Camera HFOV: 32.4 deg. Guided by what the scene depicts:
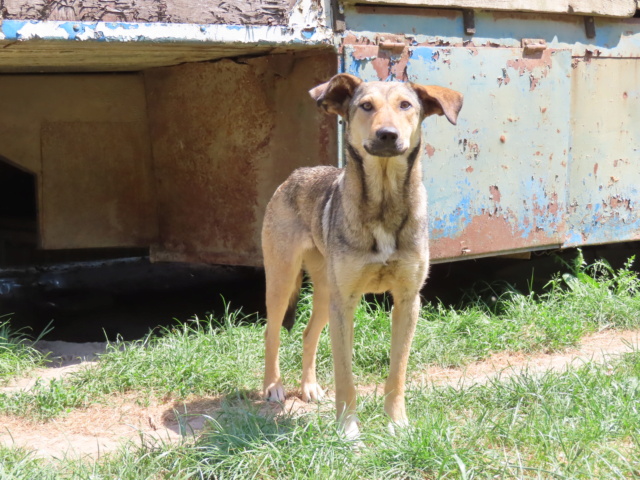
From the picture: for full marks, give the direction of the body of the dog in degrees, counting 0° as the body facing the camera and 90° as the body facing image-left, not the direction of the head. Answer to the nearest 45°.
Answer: approximately 315°

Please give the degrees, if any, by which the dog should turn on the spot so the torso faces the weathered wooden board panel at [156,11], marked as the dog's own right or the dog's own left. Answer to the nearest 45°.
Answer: approximately 180°

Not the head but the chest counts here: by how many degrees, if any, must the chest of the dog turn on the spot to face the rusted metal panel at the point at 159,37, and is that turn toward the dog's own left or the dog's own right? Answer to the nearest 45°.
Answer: approximately 180°
